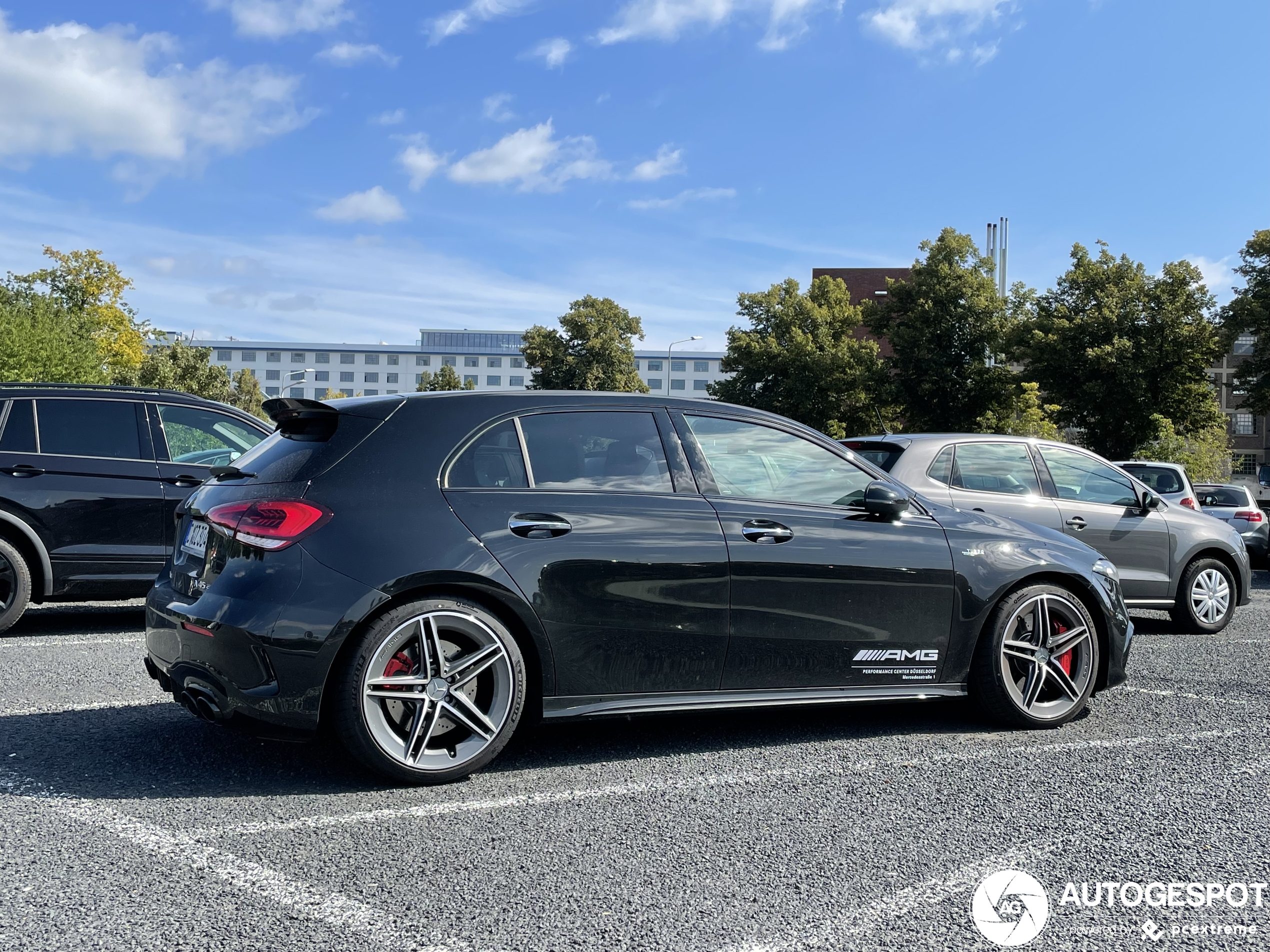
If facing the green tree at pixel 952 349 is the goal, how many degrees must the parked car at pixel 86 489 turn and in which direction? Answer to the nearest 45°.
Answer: approximately 45° to its left

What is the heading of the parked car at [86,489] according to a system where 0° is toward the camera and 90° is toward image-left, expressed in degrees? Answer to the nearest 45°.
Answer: approximately 270°

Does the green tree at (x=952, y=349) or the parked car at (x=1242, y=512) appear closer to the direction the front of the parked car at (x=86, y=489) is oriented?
the parked car

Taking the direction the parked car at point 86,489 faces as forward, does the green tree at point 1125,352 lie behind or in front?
in front

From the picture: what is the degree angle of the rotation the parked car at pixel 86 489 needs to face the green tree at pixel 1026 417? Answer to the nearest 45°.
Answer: approximately 45° to its left

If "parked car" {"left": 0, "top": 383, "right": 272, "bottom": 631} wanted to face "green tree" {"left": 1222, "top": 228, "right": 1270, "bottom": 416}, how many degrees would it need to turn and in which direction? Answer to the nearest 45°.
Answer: approximately 45° to its left

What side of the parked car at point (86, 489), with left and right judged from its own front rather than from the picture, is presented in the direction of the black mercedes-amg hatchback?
right

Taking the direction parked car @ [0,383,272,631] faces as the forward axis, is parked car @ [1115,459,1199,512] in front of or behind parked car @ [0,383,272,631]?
in front

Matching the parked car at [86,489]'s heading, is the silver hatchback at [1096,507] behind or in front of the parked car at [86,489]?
in front
